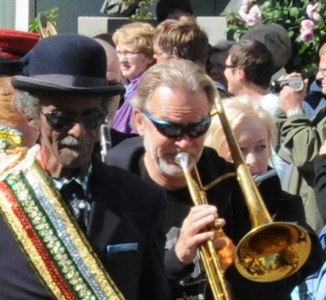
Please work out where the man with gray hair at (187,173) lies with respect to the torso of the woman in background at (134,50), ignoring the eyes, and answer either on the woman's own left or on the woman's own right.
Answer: on the woman's own left

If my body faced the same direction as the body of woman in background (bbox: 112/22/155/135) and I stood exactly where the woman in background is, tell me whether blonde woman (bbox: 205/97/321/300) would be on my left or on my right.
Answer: on my left

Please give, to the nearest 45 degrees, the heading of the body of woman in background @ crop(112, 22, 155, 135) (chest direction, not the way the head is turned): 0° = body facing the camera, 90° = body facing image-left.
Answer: approximately 45°
